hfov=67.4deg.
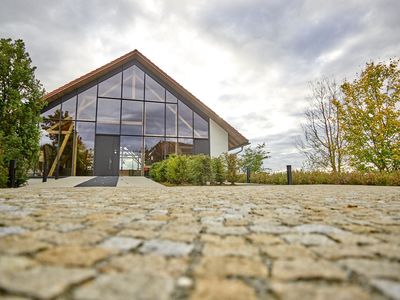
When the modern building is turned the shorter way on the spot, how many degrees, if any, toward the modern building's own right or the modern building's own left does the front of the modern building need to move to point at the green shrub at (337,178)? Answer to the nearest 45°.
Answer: approximately 45° to the modern building's own left

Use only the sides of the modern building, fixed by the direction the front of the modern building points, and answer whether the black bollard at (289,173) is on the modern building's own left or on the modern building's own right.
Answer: on the modern building's own left

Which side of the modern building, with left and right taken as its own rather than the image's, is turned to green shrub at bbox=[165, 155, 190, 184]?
front

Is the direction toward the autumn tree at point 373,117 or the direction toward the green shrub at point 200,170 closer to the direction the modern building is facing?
the green shrub

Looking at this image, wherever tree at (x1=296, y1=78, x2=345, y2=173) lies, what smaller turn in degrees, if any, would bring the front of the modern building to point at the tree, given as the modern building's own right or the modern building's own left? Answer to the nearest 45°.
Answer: approximately 90° to the modern building's own left

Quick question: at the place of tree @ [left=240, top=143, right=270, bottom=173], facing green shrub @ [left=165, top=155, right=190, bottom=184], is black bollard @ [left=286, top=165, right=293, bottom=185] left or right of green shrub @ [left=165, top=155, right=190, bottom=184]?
left

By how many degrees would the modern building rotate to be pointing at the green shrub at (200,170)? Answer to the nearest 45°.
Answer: approximately 45° to its left

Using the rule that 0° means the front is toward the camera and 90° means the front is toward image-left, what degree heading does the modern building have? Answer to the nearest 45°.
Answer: approximately 0°

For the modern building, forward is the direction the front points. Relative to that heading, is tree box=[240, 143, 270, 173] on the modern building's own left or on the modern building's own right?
on the modern building's own left

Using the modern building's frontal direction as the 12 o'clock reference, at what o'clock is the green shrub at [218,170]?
The green shrub is roughly at 11 o'clock from the modern building.
